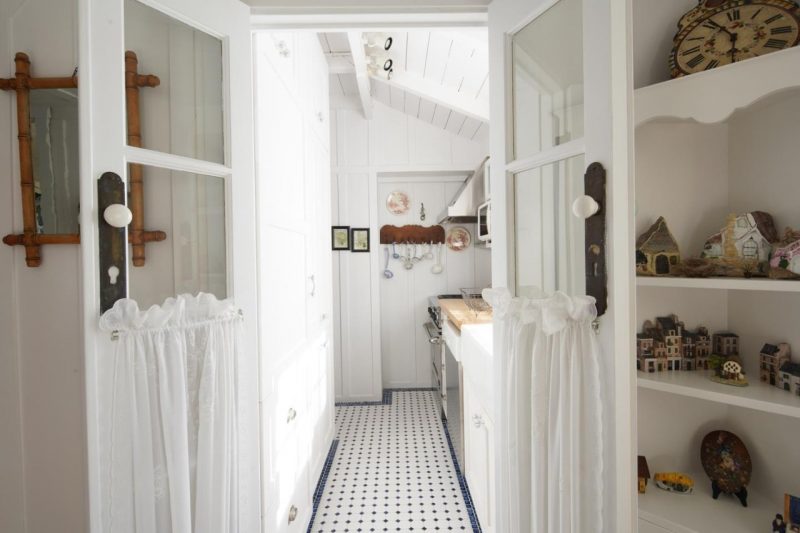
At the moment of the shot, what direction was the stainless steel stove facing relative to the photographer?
facing to the left of the viewer

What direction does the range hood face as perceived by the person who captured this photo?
facing to the left of the viewer

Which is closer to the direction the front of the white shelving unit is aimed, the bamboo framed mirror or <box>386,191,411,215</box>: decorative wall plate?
the bamboo framed mirror

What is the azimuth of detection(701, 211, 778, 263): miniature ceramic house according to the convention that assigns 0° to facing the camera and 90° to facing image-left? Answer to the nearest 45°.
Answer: approximately 45°

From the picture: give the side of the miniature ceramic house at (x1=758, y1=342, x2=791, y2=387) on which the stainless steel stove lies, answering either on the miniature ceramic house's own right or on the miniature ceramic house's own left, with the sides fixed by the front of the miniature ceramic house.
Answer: on the miniature ceramic house's own right

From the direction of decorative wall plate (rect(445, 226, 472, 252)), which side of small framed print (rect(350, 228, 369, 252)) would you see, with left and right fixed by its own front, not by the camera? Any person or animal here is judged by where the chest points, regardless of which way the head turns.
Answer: left

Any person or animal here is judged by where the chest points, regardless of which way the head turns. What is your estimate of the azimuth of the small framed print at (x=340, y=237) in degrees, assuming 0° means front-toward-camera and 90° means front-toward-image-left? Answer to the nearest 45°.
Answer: approximately 0°
